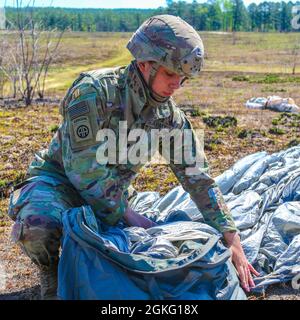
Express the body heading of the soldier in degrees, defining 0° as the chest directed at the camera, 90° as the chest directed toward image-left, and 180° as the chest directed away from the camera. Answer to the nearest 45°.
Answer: approximately 315°
